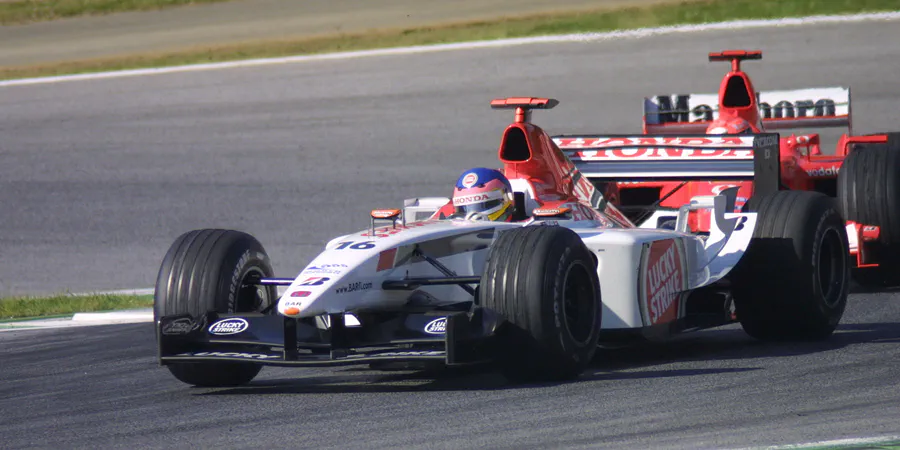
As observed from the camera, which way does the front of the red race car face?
facing the viewer
